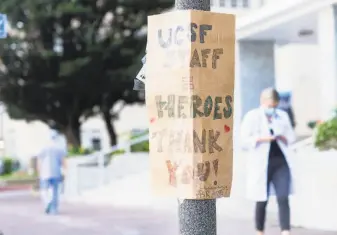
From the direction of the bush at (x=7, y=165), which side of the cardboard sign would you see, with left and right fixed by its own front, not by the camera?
back

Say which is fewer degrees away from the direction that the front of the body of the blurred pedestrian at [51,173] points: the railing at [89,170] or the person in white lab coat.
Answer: the railing

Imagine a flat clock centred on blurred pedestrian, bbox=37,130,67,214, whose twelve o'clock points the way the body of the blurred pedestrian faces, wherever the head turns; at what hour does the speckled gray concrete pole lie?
The speckled gray concrete pole is roughly at 6 o'clock from the blurred pedestrian.

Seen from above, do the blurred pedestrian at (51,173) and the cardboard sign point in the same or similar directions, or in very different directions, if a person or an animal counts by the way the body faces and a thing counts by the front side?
very different directions

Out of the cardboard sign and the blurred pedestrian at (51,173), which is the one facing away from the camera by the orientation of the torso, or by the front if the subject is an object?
the blurred pedestrian

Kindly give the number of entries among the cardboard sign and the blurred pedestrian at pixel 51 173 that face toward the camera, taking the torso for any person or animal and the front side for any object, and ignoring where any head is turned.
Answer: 1

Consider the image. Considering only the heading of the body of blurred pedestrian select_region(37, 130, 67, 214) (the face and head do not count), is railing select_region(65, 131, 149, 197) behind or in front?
in front

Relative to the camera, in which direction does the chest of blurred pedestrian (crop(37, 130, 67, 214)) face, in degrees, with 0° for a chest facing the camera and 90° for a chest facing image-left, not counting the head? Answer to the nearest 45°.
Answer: approximately 180°

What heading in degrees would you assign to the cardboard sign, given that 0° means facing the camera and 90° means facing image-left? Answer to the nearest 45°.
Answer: approximately 0°

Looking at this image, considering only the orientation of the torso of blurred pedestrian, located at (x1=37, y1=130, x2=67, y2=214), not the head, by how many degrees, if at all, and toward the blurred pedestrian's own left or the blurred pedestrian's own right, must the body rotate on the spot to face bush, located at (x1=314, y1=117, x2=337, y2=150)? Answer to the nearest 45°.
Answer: approximately 135° to the blurred pedestrian's own right
